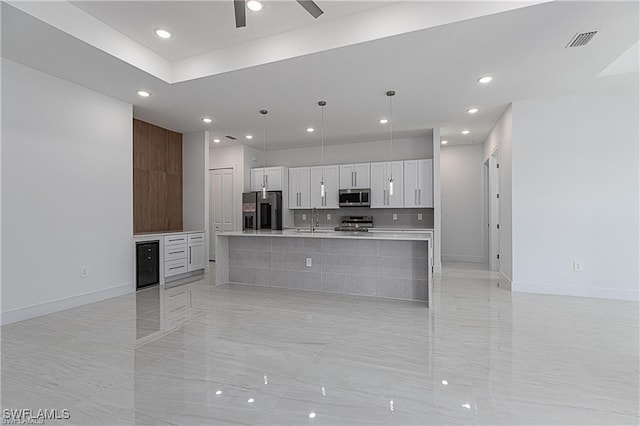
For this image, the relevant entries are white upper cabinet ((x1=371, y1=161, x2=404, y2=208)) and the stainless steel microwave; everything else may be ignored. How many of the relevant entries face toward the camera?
2

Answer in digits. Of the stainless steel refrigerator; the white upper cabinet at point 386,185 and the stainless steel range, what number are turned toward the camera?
3

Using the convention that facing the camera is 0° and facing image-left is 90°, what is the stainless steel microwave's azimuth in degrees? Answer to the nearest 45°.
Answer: approximately 0°

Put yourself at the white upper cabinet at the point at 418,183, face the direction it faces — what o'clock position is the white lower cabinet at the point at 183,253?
The white lower cabinet is roughly at 2 o'clock from the white upper cabinet.

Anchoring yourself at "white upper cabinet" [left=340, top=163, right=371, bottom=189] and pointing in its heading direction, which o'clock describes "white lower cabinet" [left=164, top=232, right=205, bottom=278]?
The white lower cabinet is roughly at 2 o'clock from the white upper cabinet.

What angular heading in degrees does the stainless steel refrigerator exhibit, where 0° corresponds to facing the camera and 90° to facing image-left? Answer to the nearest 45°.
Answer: approximately 0°

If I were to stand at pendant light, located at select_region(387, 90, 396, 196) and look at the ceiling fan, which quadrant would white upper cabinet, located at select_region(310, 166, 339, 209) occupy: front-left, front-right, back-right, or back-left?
back-right

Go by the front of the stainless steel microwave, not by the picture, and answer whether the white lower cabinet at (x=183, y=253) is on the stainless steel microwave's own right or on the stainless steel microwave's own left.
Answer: on the stainless steel microwave's own right

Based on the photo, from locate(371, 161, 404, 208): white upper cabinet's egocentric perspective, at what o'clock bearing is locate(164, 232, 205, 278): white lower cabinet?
The white lower cabinet is roughly at 2 o'clock from the white upper cabinet.
